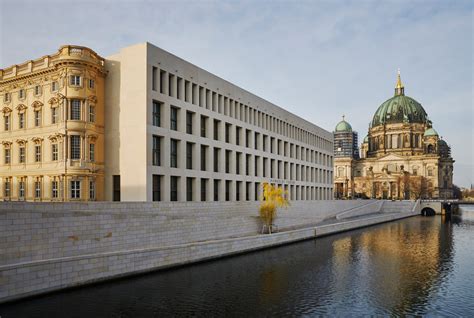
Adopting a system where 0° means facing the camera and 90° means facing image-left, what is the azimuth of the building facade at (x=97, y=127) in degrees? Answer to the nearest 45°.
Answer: approximately 45°
